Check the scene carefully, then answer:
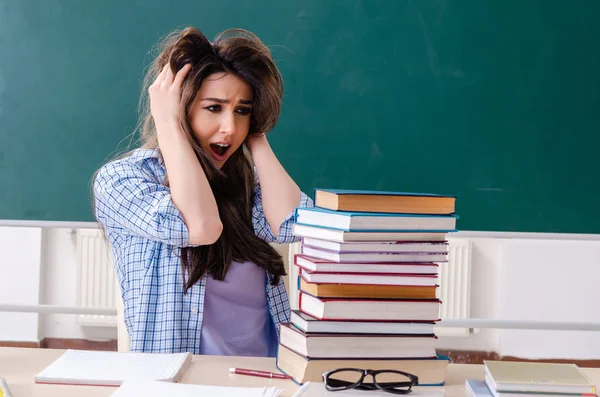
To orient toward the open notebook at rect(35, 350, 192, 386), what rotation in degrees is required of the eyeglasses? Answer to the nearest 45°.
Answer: approximately 90° to its right

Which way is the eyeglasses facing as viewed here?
toward the camera

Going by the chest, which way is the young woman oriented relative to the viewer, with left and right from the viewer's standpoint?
facing the viewer and to the right of the viewer

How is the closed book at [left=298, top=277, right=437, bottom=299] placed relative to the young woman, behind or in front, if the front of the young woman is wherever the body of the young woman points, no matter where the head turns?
in front

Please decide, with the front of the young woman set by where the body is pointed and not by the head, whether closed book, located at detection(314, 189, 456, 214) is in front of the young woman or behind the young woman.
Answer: in front

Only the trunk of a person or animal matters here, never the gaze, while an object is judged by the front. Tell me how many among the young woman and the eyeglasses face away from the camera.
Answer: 0
